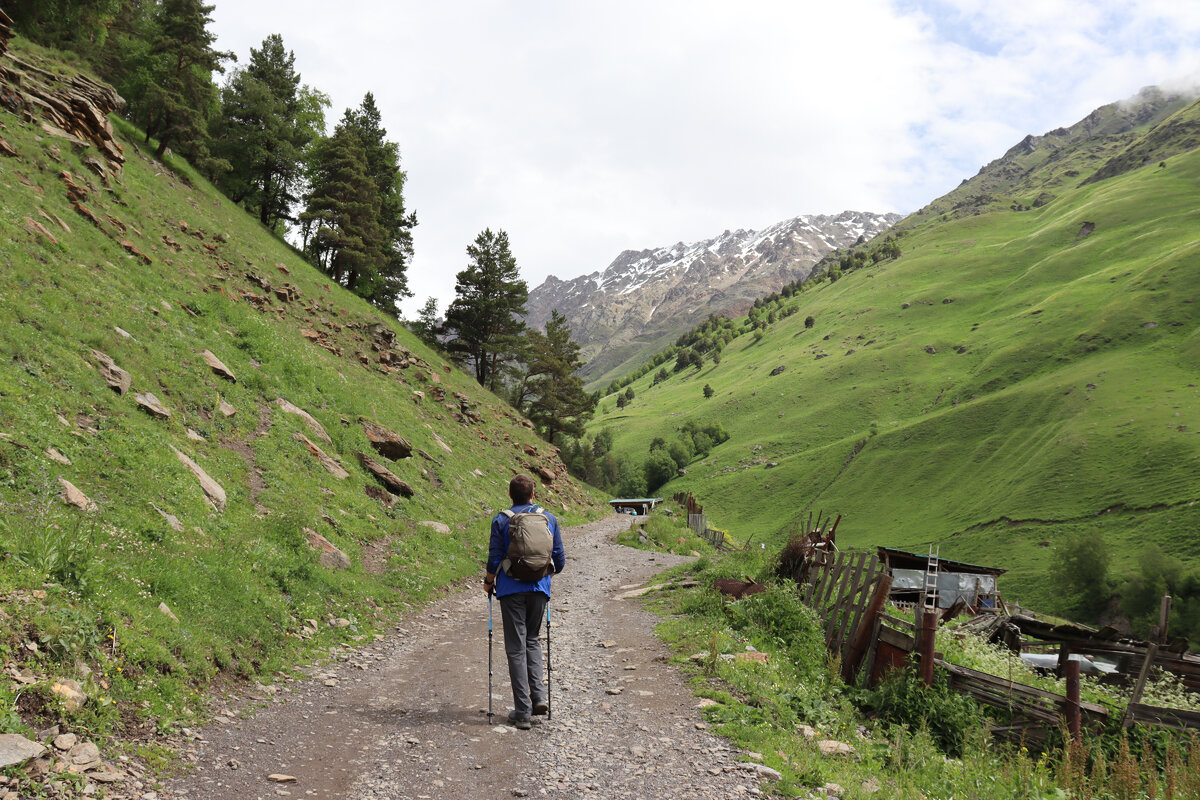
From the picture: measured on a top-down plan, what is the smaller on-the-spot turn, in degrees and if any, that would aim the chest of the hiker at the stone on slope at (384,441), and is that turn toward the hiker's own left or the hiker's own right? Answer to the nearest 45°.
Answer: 0° — they already face it

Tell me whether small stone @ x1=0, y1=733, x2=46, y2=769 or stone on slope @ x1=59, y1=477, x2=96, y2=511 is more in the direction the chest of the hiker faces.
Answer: the stone on slope

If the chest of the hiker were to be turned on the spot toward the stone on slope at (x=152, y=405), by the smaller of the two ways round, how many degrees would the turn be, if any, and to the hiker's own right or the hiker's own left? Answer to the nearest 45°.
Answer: approximately 45° to the hiker's own left

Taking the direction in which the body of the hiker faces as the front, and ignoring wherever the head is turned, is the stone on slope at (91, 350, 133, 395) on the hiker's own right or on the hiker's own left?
on the hiker's own left

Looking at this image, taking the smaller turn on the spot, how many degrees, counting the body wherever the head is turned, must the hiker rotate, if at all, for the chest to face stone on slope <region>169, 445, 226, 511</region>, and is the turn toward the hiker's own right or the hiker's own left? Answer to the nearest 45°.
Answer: approximately 45° to the hiker's own left

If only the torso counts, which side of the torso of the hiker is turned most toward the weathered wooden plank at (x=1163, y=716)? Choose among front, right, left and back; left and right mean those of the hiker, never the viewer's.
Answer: right

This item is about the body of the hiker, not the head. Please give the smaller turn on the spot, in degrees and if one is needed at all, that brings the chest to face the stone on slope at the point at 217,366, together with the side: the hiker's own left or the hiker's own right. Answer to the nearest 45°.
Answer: approximately 45° to the hiker's own left

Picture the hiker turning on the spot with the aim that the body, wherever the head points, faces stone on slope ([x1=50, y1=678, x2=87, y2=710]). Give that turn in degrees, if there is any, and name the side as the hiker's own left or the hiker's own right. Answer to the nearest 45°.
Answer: approximately 135° to the hiker's own left

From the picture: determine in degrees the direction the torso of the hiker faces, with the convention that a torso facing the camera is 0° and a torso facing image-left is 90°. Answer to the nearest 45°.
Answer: approximately 180°

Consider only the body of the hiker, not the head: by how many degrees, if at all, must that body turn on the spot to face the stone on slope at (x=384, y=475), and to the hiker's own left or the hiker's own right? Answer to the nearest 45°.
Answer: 0° — they already face it

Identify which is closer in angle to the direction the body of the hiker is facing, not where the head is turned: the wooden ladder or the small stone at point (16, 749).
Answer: the wooden ladder
